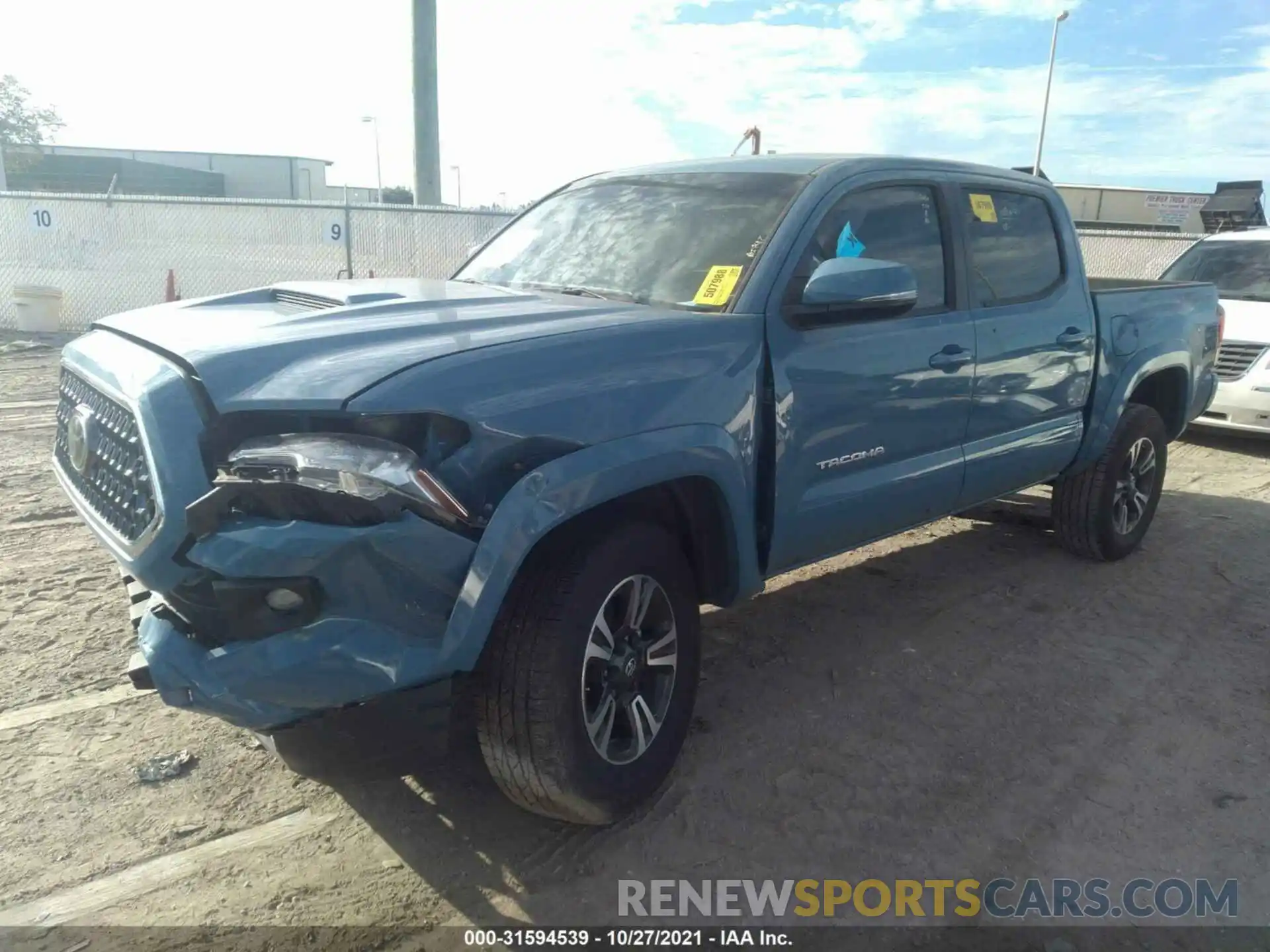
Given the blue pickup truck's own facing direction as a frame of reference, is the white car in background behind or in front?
behind

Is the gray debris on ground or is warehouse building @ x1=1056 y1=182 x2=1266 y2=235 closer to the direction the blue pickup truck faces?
the gray debris on ground

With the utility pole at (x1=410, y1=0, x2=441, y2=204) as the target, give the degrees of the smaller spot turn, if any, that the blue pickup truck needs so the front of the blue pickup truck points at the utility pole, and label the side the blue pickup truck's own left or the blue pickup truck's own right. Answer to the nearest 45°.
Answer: approximately 135° to the blue pickup truck's own right

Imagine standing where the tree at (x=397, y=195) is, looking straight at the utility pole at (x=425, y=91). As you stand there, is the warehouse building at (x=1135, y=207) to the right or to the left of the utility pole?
left

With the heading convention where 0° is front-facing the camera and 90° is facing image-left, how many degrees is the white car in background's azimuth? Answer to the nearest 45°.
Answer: approximately 45°

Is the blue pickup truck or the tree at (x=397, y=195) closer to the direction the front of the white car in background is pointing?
the blue pickup truck

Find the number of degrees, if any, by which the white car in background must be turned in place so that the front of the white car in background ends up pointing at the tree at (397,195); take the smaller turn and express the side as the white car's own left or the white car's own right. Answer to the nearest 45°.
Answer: approximately 90° to the white car's own right

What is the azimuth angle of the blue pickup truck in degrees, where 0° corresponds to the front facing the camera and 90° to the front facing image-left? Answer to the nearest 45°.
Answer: approximately 45°

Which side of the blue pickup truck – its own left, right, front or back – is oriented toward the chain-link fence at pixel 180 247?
right

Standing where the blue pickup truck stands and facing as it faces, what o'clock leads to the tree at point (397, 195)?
The tree is roughly at 4 o'clock from the blue pickup truck.

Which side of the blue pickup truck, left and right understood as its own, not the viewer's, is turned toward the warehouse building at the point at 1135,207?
back
